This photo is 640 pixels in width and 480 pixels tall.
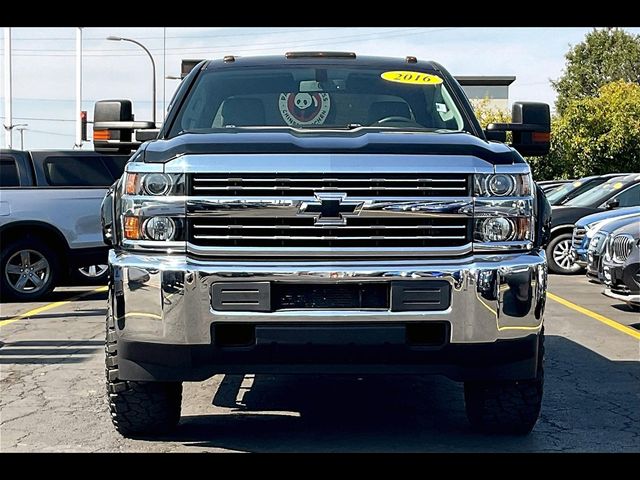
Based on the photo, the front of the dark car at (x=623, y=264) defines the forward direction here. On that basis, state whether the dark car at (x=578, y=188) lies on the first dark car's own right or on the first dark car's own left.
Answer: on the first dark car's own right

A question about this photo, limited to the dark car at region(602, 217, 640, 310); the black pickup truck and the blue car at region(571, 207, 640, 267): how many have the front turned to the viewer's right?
0

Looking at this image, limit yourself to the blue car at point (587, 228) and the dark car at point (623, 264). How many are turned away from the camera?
0

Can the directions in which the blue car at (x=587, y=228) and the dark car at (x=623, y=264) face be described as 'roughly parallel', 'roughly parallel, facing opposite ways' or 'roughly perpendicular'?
roughly parallel

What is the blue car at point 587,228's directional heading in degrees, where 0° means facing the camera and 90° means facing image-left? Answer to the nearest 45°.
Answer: approximately 45°

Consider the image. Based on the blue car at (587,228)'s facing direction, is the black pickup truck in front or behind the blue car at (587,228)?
in front

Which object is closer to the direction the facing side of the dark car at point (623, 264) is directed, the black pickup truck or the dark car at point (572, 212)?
the black pickup truck

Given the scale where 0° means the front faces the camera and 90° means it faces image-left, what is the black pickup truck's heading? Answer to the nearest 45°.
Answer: approximately 0°

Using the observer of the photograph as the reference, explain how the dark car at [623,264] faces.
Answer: facing the viewer and to the left of the viewer

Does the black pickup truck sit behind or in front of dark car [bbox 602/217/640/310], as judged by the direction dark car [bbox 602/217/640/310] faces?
in front
